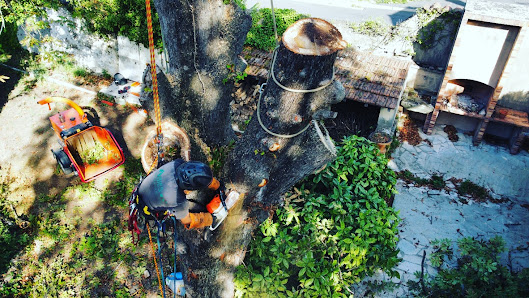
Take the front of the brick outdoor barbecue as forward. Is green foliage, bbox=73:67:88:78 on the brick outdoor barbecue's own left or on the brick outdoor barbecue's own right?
on the brick outdoor barbecue's own right

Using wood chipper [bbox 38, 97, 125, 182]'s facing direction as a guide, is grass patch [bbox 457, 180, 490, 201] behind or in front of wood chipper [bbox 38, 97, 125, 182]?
in front

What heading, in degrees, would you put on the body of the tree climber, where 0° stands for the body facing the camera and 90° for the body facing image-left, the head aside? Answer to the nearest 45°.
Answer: approximately 270°

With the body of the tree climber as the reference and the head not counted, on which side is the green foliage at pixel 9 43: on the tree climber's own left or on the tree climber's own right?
on the tree climber's own left

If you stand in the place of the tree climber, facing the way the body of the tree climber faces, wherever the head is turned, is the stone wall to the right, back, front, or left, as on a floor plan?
left

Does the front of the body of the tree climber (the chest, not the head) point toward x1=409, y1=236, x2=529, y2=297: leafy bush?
yes

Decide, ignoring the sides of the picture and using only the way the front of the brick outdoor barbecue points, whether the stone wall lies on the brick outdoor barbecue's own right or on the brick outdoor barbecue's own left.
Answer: on the brick outdoor barbecue's own right

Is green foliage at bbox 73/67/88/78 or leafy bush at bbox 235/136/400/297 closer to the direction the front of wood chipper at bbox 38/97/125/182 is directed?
the leafy bush
